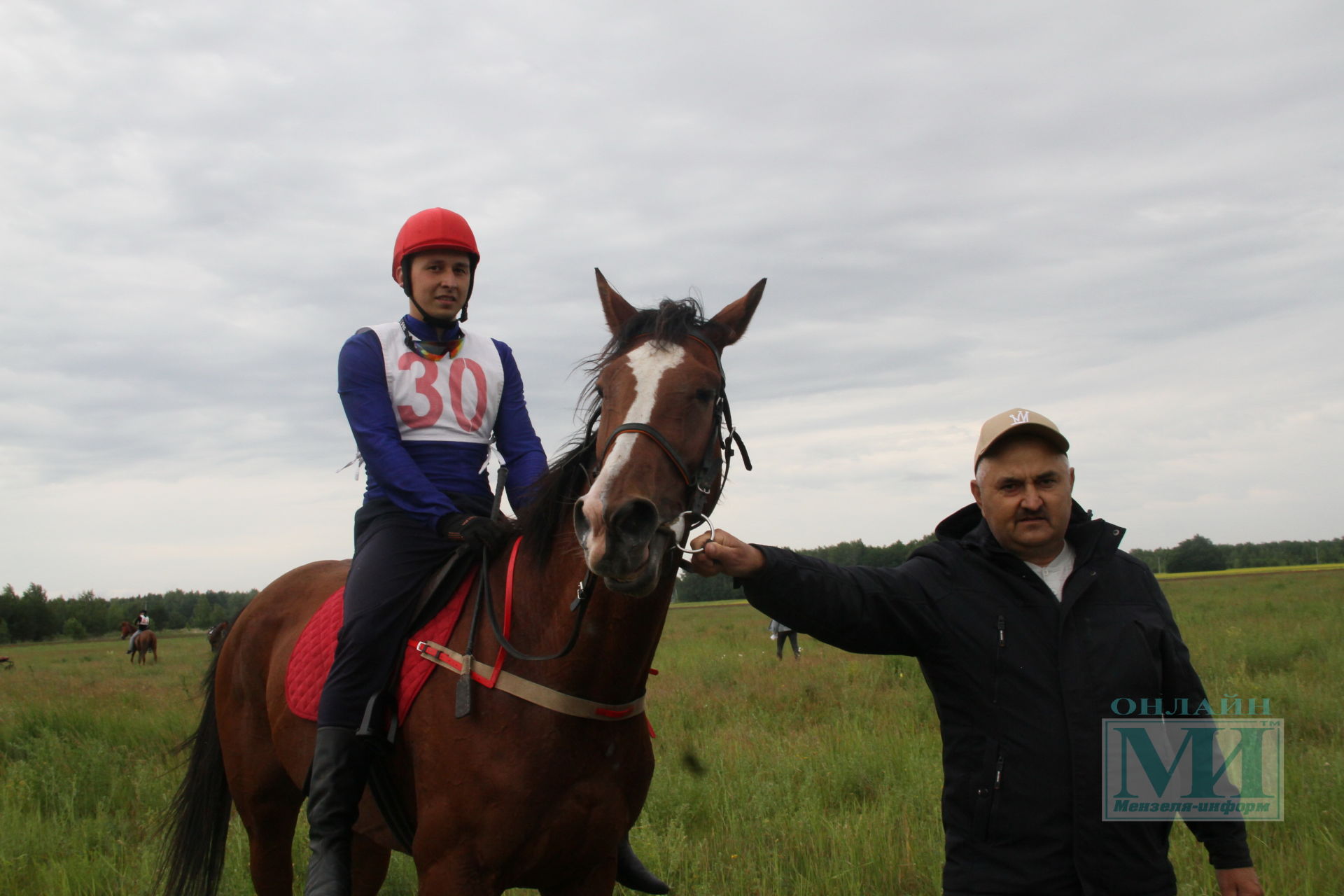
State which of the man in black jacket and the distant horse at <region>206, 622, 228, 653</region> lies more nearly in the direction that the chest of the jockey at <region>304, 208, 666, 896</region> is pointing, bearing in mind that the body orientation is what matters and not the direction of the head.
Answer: the man in black jacket

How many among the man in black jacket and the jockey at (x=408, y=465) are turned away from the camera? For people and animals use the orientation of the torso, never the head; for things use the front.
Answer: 0

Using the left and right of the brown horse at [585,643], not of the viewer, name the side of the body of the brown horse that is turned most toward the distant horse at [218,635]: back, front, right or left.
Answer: back

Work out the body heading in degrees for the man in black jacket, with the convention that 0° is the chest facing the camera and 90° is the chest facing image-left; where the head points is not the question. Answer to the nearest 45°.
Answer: approximately 0°

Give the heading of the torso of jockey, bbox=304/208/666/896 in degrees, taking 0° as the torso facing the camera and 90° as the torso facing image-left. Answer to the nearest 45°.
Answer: approximately 315°

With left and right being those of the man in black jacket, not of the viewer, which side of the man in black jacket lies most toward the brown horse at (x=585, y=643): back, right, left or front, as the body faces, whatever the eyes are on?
right

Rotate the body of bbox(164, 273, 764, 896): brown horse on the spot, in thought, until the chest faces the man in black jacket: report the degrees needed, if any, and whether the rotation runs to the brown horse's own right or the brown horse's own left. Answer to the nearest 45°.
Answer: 0° — it already faces them

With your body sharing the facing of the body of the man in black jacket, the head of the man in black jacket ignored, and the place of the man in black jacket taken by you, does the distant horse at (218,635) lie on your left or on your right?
on your right

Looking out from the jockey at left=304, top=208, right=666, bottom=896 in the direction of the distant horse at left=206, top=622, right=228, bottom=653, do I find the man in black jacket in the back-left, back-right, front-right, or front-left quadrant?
back-right

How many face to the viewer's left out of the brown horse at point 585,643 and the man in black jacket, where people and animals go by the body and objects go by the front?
0
